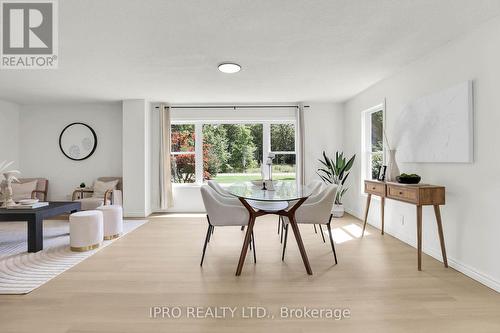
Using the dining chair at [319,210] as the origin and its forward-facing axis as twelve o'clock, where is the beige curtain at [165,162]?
The beige curtain is roughly at 1 o'clock from the dining chair.

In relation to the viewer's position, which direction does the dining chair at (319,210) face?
facing to the left of the viewer

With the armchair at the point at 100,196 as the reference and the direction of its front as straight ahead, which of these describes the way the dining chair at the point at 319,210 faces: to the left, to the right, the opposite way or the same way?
to the right

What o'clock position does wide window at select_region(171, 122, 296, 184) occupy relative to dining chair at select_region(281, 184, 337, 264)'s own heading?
The wide window is roughly at 2 o'clock from the dining chair.

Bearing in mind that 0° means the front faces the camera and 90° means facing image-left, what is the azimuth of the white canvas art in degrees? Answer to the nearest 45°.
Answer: approximately 45°

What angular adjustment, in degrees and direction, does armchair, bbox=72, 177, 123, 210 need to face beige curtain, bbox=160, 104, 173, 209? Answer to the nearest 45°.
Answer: approximately 135° to its left

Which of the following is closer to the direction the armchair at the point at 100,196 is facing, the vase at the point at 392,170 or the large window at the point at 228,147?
the vase

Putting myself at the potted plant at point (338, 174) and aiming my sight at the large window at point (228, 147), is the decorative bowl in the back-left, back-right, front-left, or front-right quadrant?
back-left
